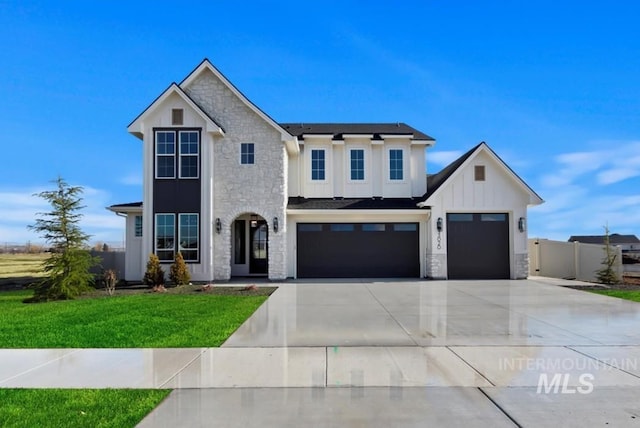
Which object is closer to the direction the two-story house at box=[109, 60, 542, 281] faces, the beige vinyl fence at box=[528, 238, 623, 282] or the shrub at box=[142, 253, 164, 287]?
the shrub

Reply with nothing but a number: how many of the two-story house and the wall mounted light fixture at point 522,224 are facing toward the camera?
2

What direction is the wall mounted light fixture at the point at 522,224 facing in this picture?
toward the camera

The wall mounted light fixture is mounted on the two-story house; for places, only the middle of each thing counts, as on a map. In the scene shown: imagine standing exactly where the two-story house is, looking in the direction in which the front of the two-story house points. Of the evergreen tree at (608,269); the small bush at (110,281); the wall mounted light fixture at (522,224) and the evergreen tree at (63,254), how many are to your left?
2

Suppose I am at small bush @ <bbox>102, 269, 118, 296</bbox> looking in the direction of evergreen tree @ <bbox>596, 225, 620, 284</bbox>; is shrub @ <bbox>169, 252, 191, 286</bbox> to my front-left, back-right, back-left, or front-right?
front-left

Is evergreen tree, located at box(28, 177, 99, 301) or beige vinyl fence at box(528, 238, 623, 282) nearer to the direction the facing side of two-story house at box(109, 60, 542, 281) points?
the evergreen tree

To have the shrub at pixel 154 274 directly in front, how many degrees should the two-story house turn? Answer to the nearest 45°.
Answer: approximately 45° to its right

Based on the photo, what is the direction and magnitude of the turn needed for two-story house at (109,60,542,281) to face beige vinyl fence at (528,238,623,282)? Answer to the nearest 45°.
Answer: approximately 90° to its left

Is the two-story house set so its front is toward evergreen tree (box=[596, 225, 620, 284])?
no

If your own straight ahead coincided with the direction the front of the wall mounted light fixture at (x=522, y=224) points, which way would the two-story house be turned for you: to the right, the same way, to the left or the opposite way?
the same way

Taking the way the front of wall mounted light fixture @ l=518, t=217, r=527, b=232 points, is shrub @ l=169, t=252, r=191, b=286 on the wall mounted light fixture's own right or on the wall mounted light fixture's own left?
on the wall mounted light fixture's own right

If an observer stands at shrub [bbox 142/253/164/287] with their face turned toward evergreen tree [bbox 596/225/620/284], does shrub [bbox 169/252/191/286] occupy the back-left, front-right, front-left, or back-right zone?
front-left
